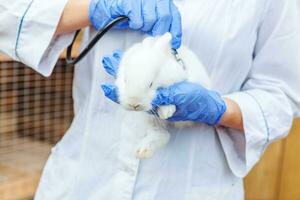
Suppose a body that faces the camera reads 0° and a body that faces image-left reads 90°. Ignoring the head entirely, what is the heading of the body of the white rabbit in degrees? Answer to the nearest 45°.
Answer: approximately 45°
